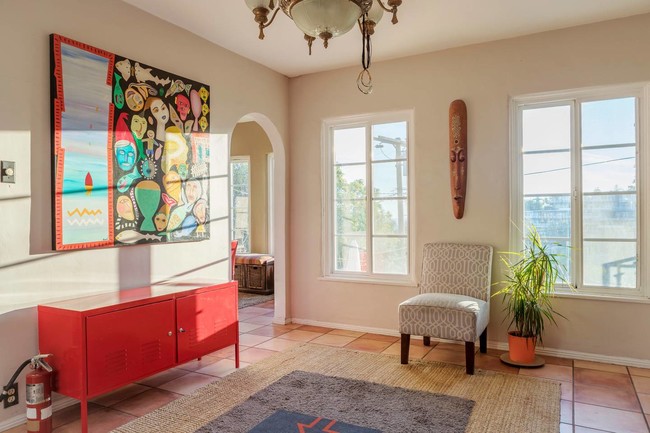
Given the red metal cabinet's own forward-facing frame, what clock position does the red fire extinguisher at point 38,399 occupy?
The red fire extinguisher is roughly at 4 o'clock from the red metal cabinet.

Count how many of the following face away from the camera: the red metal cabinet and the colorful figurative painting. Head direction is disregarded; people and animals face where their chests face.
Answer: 0

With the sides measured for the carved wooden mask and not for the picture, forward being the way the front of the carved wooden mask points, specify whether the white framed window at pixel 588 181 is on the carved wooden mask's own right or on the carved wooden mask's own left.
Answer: on the carved wooden mask's own left

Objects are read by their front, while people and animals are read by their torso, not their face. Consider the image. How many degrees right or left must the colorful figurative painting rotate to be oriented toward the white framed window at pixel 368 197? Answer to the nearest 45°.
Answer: approximately 45° to its left

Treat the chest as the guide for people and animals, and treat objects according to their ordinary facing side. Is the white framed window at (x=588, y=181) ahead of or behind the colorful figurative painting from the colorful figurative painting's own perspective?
ahead

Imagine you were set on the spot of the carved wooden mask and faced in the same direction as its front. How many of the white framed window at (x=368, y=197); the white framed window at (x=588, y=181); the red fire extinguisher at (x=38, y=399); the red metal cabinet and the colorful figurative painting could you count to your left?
1

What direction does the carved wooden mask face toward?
toward the camera

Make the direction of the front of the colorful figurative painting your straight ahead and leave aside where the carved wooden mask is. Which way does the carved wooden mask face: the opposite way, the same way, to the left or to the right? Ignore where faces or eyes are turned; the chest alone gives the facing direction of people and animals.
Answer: to the right

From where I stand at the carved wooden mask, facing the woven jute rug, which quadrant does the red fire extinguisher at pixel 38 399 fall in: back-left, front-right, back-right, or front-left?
front-right

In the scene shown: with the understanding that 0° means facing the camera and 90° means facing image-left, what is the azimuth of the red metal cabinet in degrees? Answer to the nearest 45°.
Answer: approximately 315°

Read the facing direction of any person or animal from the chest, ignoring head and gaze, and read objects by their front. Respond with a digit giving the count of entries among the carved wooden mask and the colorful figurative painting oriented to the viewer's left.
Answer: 0

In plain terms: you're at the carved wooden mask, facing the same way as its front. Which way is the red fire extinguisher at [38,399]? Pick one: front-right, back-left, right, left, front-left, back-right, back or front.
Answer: front-right

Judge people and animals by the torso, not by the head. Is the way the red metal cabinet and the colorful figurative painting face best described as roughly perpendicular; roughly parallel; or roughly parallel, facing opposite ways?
roughly parallel

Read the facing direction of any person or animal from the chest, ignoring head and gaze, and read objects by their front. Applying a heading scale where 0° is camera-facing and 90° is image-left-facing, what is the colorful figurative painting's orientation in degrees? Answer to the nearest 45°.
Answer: approximately 315°

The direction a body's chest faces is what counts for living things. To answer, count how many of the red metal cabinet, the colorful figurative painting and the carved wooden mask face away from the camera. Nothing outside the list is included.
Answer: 0
